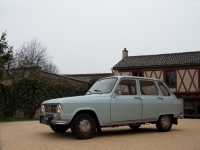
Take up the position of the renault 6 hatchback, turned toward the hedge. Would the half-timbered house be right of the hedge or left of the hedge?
right

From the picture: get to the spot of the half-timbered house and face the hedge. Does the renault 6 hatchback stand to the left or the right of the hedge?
left

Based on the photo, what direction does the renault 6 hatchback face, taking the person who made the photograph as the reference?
facing the viewer and to the left of the viewer

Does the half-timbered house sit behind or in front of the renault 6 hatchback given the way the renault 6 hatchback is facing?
behind

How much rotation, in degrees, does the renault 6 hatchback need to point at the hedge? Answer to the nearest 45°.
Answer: approximately 90° to its right
